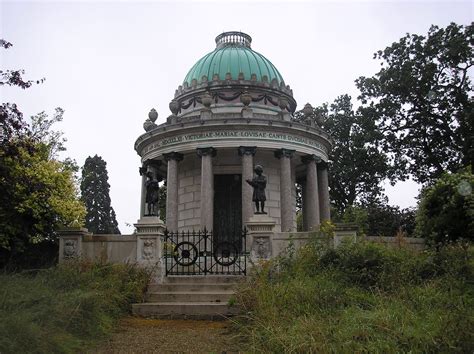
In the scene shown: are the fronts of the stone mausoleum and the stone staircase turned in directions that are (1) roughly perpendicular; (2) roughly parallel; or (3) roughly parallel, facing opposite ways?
roughly parallel

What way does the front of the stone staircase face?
toward the camera

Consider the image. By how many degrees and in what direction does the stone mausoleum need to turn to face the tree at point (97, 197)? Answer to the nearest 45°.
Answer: approximately 135° to its right

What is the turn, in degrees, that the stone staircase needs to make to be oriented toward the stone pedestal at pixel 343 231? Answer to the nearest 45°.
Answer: approximately 90° to its left

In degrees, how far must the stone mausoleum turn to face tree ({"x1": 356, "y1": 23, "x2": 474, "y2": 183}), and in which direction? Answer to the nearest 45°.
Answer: approximately 90° to its left

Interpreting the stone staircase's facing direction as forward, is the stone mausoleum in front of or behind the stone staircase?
behind

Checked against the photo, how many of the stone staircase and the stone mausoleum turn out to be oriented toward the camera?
2

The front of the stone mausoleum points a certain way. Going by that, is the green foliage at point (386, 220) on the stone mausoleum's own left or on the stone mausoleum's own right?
on the stone mausoleum's own left

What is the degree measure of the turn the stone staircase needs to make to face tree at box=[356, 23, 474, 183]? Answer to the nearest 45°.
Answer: approximately 135° to its left

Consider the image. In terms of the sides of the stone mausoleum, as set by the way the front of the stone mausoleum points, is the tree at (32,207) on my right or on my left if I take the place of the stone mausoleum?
on my right

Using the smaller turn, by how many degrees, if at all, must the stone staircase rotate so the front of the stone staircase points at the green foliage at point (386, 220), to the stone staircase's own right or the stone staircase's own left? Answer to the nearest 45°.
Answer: approximately 135° to the stone staircase's own left

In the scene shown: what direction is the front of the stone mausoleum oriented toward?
toward the camera
